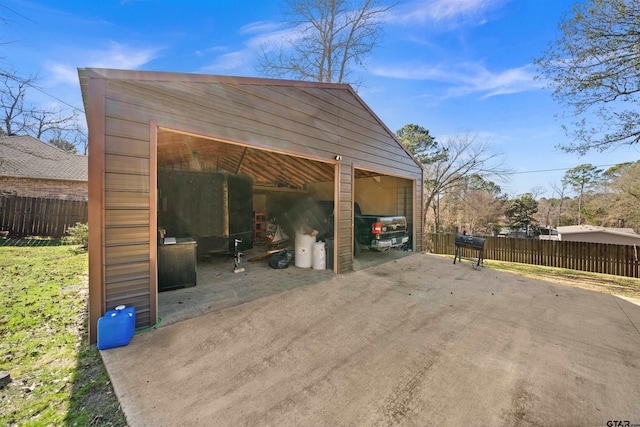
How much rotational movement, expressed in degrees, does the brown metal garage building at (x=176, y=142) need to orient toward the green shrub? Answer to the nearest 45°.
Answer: approximately 180°

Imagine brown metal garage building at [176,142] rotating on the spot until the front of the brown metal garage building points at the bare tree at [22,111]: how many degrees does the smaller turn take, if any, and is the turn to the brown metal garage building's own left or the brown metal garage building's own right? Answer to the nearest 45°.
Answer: approximately 180°

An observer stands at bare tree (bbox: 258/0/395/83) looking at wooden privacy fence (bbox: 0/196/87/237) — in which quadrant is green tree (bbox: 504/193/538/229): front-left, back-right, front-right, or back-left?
back-right

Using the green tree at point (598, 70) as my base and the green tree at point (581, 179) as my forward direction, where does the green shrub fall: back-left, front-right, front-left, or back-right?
back-left

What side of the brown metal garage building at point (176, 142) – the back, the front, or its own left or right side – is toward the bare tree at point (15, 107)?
back

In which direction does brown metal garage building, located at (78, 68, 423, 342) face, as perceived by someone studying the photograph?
facing the viewer and to the right of the viewer

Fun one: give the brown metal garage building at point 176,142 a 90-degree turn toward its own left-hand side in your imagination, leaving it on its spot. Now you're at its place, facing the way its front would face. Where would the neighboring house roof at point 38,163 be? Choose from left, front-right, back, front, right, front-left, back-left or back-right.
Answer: left

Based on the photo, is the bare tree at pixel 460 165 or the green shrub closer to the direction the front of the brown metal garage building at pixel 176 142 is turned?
the bare tree

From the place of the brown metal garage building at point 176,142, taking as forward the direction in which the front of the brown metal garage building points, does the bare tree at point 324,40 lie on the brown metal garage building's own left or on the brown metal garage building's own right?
on the brown metal garage building's own left

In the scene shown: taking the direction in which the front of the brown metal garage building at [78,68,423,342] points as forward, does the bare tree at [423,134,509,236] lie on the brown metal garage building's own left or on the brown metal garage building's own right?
on the brown metal garage building's own left

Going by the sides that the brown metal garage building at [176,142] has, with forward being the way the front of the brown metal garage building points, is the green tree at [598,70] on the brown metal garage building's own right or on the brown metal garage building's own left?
on the brown metal garage building's own left

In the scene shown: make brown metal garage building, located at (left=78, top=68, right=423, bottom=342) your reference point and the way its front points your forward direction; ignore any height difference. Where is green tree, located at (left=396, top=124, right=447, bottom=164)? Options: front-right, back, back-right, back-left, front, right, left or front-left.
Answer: left

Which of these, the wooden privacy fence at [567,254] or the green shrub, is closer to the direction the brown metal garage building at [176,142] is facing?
the wooden privacy fence
